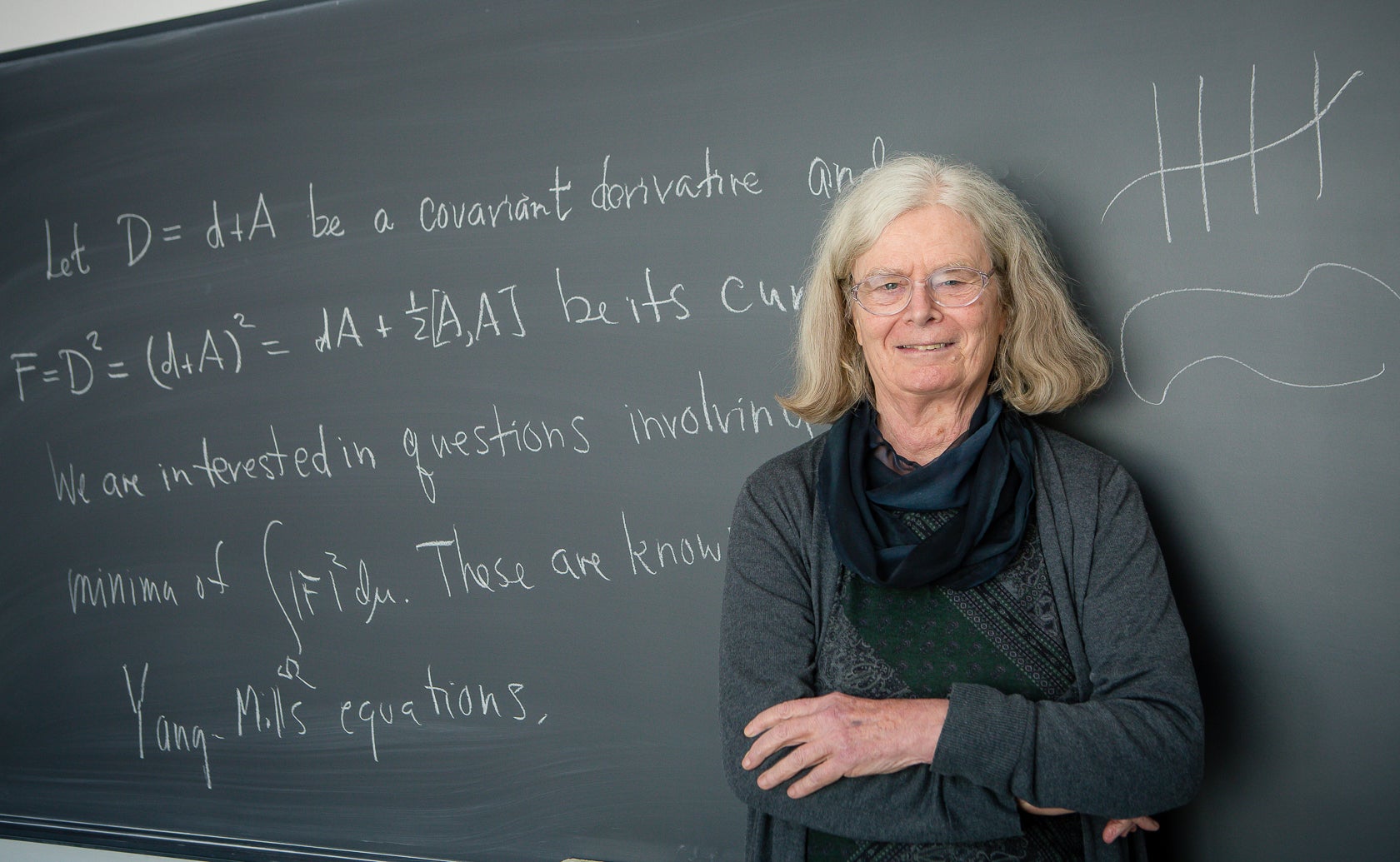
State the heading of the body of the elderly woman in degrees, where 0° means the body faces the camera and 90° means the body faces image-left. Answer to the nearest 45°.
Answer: approximately 0°

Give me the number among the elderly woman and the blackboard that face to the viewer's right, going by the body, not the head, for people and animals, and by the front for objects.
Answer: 0
